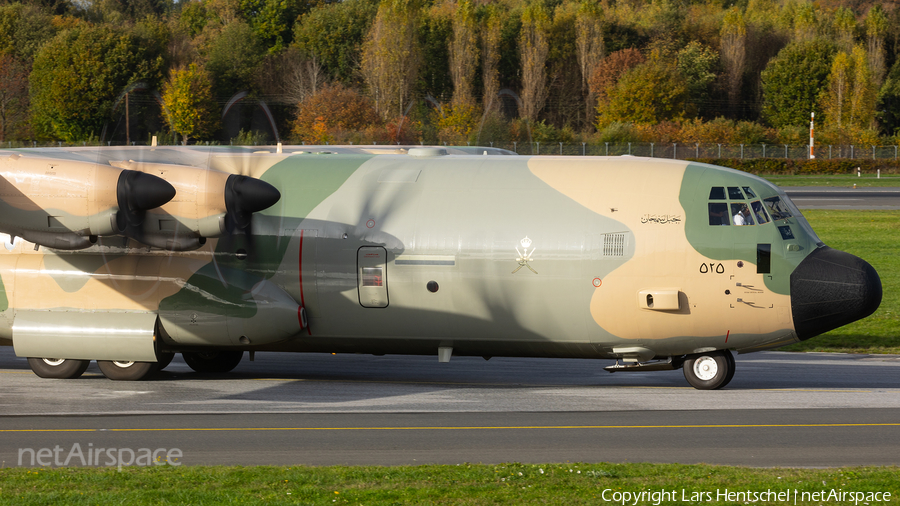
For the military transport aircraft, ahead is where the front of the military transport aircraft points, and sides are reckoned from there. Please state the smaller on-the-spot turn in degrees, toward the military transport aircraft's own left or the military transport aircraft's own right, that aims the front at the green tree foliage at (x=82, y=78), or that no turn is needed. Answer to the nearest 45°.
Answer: approximately 135° to the military transport aircraft's own left

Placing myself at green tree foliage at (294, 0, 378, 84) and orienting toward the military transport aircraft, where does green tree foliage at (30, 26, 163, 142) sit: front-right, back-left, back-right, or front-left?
front-right

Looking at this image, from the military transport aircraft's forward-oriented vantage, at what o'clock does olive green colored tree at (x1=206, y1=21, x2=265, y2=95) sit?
The olive green colored tree is roughly at 8 o'clock from the military transport aircraft.

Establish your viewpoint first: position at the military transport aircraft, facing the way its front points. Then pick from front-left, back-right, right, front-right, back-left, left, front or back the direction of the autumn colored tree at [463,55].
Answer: left

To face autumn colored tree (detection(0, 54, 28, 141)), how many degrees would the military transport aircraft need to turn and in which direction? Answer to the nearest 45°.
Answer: approximately 135° to its left

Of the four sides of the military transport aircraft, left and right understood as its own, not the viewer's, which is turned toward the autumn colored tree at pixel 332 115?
left

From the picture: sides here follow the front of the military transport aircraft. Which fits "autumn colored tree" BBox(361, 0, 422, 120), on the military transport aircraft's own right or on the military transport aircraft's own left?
on the military transport aircraft's own left

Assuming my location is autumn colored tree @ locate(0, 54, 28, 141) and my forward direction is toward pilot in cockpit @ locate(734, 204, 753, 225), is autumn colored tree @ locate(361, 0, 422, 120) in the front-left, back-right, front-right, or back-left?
front-left

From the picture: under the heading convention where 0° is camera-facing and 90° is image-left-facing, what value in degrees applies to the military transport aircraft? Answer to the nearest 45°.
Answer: approximately 270°

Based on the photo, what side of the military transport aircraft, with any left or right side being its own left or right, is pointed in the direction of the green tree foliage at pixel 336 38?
left
